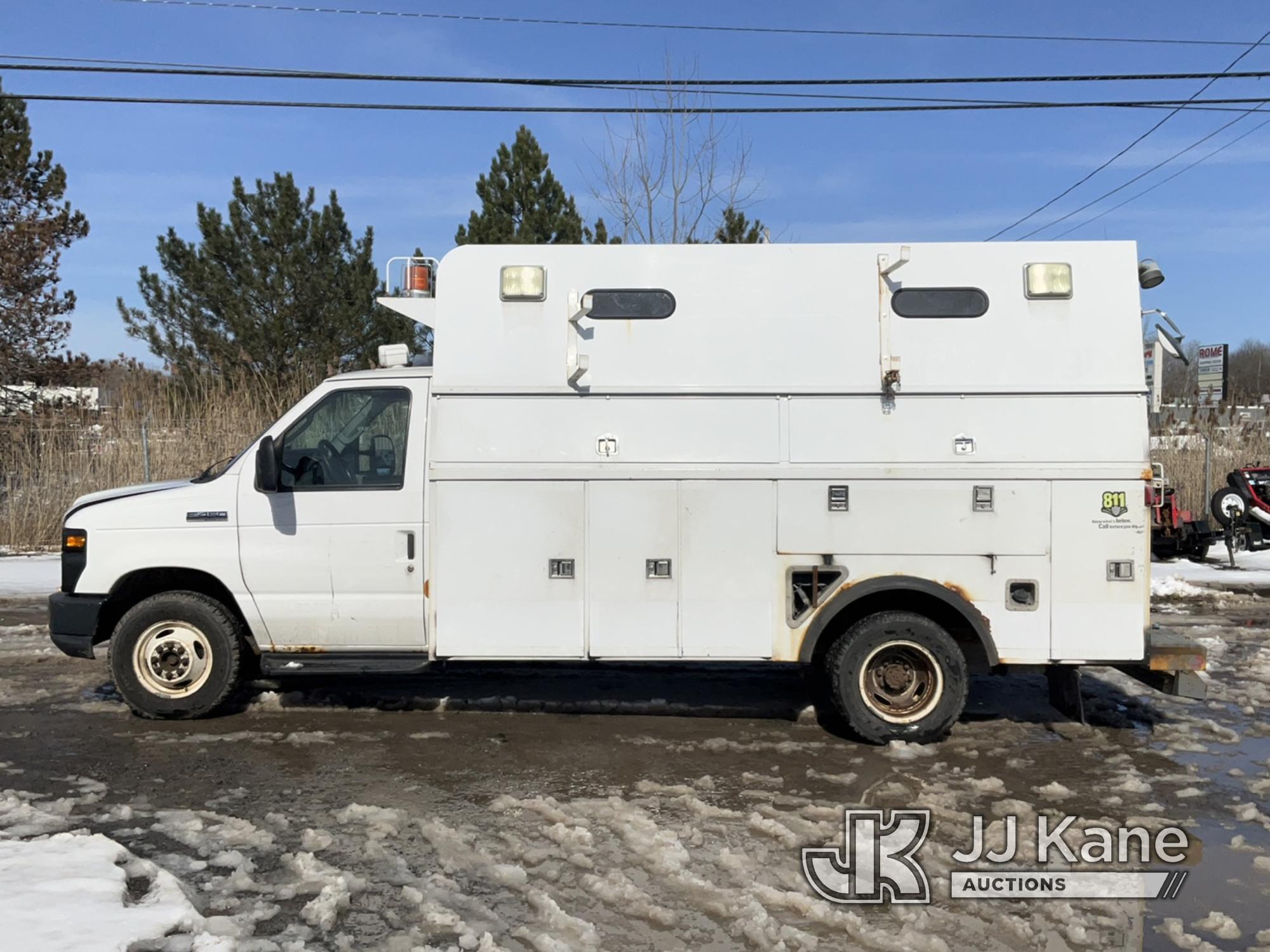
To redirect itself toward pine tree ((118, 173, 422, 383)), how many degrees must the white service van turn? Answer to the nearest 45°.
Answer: approximately 45° to its right

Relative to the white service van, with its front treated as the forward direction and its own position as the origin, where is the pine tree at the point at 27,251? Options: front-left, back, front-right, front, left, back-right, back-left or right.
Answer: front-right

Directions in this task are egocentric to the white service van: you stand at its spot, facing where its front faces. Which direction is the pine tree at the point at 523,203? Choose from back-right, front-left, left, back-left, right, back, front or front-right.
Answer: right

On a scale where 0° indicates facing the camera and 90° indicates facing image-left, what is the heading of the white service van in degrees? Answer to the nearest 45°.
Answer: approximately 90°
